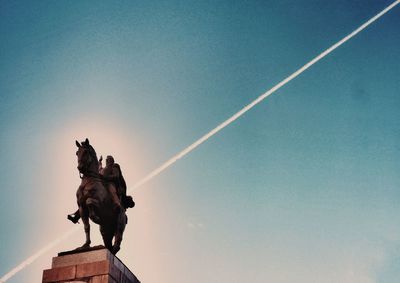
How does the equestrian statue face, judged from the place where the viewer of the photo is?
facing the viewer and to the left of the viewer
